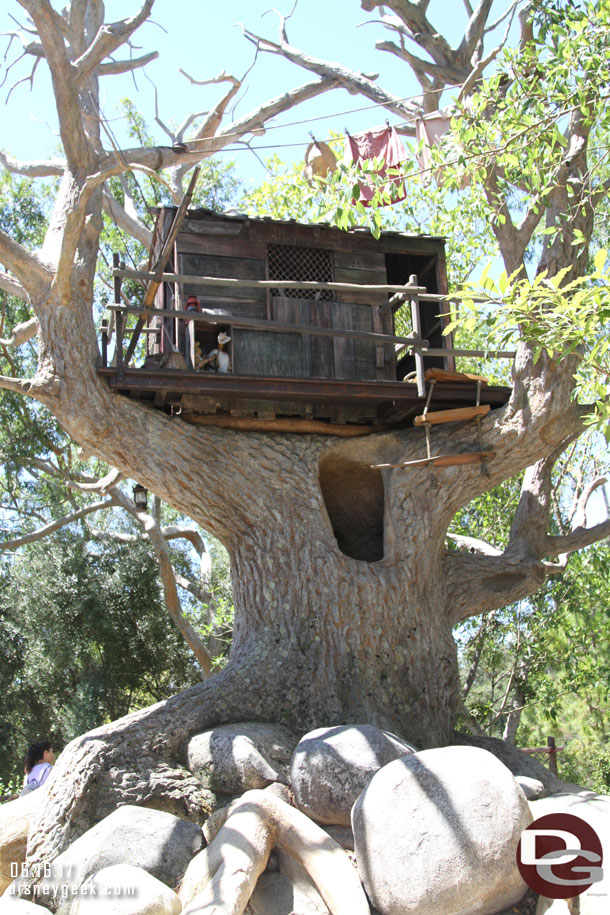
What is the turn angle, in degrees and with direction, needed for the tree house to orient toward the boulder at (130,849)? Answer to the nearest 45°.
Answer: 0° — it already faces it

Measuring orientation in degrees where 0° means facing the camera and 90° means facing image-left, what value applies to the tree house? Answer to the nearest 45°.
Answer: approximately 0°

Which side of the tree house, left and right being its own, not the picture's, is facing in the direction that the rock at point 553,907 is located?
front

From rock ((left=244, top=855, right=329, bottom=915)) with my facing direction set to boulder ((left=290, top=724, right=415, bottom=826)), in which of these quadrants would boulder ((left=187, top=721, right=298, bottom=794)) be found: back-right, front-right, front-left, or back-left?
front-left

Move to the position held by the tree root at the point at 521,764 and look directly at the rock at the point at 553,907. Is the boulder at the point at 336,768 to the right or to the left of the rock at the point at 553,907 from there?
right

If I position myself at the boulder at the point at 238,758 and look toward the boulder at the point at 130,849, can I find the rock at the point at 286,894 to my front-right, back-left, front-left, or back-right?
front-left

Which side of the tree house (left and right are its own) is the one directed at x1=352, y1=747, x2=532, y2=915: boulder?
front

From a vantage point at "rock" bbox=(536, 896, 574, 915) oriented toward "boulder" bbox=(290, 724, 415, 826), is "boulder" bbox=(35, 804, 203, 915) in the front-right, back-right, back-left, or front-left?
front-left

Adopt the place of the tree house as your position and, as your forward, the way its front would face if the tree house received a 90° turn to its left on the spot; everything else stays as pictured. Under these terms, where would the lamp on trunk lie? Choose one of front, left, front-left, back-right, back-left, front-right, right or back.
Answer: back-left

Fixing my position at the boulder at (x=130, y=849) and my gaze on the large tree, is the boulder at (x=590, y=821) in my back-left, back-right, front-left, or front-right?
front-right

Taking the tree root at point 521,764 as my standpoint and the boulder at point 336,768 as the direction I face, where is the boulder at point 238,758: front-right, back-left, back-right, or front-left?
front-right

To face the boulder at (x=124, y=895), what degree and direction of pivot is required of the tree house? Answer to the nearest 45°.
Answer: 0° — it already faces it

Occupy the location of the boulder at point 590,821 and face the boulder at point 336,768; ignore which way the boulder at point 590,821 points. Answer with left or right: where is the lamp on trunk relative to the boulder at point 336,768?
right
